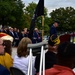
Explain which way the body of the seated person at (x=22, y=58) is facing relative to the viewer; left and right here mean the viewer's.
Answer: facing away from the viewer and to the right of the viewer

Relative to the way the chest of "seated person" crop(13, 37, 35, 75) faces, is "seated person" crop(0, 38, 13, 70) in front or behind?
behind

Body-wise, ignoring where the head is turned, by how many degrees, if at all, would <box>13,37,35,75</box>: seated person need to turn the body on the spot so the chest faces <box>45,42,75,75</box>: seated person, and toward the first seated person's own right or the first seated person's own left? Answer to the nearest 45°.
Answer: approximately 135° to the first seated person's own right
